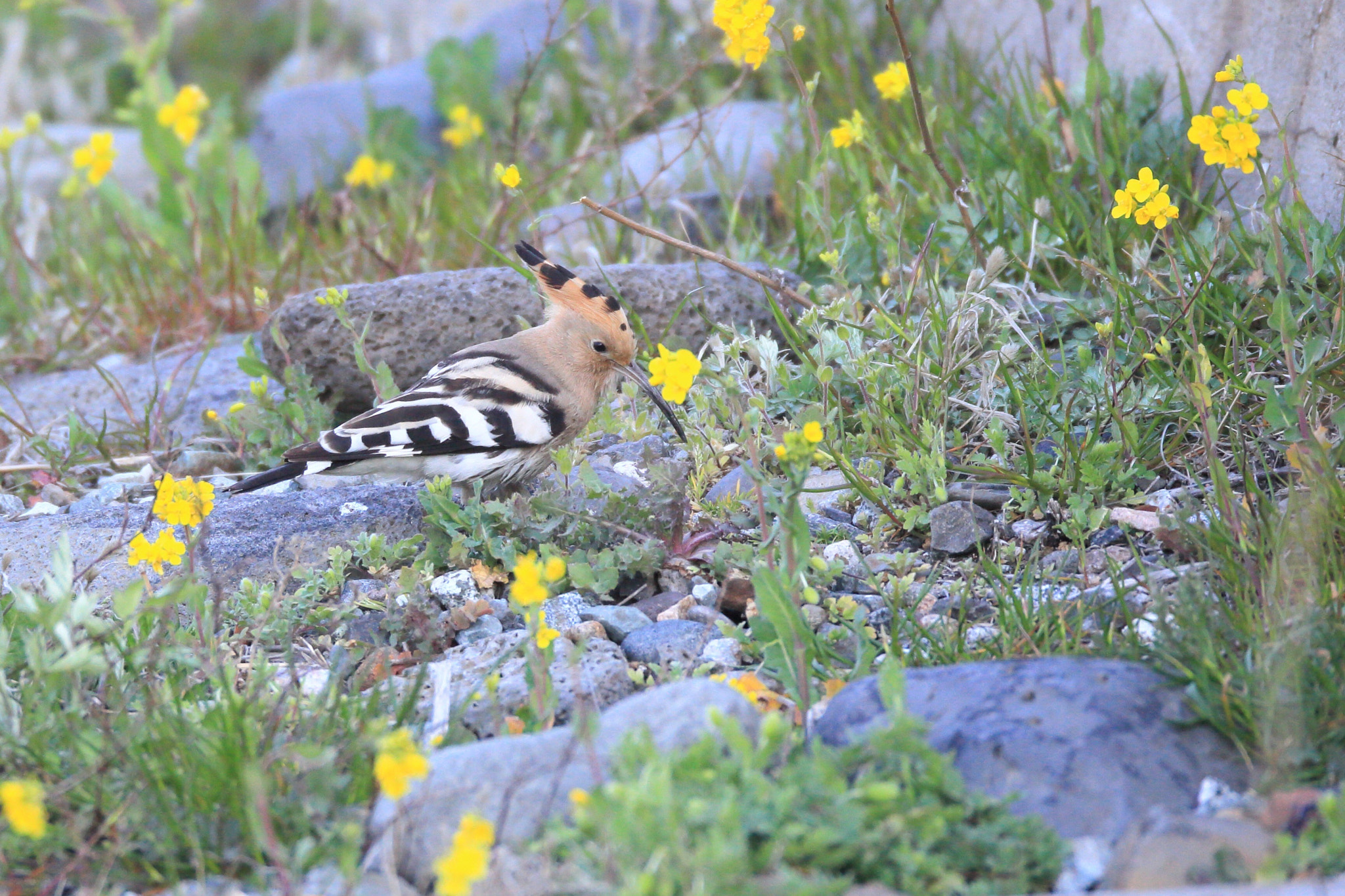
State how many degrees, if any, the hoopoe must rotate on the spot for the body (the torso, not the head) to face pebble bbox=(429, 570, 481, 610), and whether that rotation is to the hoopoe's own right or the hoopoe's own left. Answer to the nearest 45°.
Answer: approximately 90° to the hoopoe's own right

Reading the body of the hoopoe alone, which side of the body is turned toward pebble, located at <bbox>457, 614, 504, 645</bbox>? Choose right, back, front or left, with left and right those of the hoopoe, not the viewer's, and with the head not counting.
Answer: right

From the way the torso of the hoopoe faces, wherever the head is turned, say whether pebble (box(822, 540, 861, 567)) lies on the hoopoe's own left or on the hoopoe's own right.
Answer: on the hoopoe's own right

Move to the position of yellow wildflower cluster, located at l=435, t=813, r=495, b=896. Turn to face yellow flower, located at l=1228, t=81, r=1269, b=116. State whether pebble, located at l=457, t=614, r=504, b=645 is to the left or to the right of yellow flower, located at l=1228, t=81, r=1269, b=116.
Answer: left

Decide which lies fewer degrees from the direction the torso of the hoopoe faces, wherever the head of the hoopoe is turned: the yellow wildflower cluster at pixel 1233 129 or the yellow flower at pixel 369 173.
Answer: the yellow wildflower cluster

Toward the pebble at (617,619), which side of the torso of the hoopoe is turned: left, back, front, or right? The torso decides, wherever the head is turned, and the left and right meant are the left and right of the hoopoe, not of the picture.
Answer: right

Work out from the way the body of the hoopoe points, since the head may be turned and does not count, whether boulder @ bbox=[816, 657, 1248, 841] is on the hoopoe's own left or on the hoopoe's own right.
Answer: on the hoopoe's own right

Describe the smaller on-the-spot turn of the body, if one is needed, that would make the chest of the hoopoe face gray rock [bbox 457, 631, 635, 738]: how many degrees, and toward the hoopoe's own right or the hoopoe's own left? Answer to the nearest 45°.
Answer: approximately 90° to the hoopoe's own right

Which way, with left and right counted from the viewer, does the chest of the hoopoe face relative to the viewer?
facing to the right of the viewer
